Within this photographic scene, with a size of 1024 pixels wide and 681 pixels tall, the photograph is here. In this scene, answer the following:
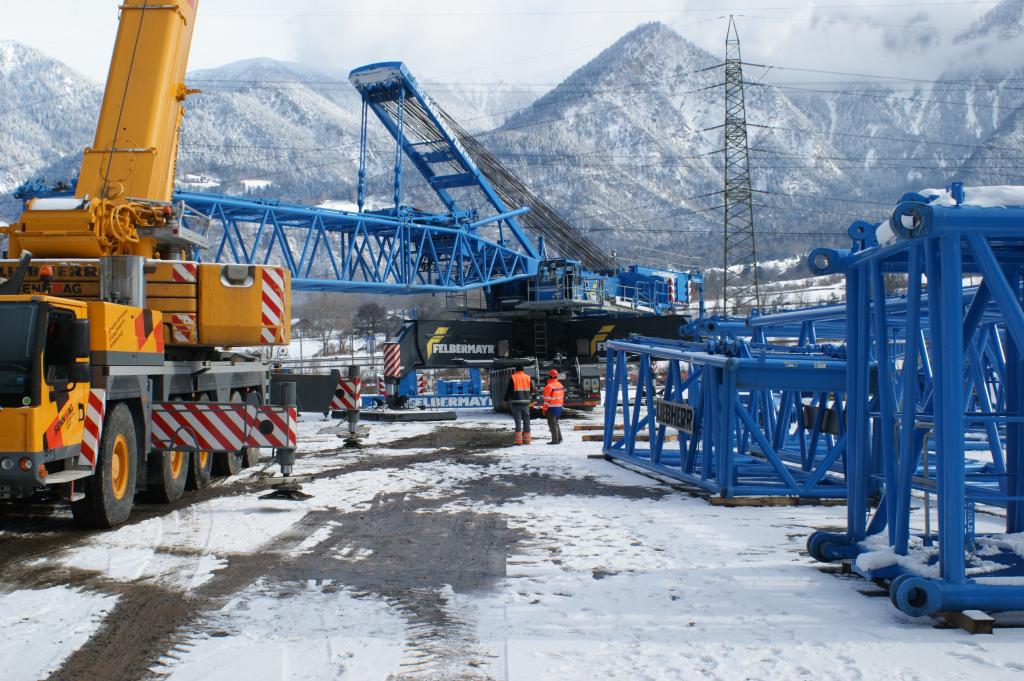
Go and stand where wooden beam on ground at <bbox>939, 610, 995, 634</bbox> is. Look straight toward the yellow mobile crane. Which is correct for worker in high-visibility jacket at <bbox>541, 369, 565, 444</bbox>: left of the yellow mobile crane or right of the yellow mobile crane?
right

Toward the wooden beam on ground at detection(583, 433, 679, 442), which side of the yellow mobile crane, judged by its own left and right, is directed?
back

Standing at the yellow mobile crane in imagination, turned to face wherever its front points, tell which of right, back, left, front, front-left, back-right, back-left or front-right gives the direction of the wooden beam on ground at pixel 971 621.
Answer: left

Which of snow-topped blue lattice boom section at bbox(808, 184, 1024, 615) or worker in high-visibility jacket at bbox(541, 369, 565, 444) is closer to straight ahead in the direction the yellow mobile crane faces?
the snow-topped blue lattice boom section

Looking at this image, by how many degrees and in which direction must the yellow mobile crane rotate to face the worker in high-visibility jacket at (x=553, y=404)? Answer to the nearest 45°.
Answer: approximately 180°

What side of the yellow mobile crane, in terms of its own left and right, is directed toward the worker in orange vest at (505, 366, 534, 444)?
back

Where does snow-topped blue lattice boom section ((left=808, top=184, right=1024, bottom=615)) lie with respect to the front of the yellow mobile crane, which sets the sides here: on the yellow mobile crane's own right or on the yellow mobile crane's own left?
on the yellow mobile crane's own left

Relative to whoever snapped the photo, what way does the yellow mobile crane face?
facing the viewer and to the left of the viewer
